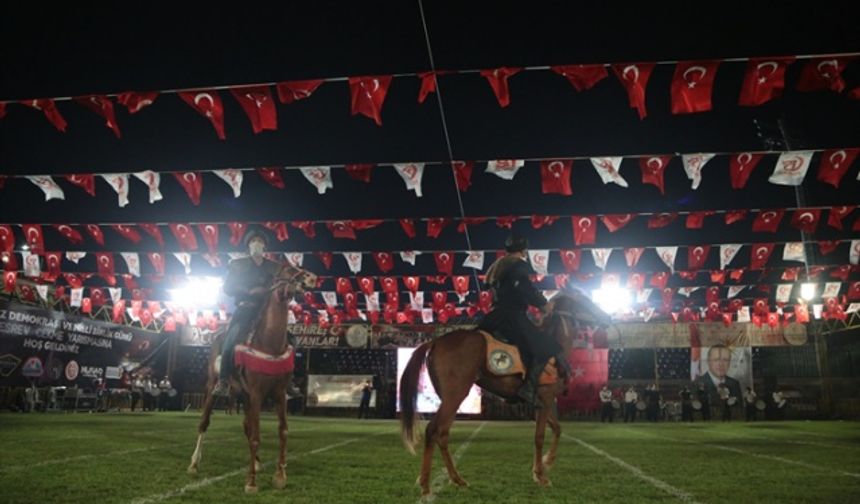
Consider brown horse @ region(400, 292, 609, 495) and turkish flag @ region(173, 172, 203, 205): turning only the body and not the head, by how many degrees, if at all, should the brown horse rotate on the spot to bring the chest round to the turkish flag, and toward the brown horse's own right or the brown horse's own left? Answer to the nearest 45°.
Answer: approximately 135° to the brown horse's own left

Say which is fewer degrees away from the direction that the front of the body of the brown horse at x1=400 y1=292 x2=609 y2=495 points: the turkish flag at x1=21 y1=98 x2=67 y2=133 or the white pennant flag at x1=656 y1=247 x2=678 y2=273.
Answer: the white pennant flag

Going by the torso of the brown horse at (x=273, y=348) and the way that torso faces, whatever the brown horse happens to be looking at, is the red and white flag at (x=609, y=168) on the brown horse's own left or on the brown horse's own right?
on the brown horse's own left

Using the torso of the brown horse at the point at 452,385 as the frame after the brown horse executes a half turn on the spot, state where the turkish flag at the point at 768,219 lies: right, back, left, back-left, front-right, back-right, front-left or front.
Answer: back-right

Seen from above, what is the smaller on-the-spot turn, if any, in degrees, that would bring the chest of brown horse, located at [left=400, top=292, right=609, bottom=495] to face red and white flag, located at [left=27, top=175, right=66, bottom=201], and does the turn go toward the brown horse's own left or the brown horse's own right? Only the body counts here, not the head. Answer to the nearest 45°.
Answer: approximately 135° to the brown horse's own left

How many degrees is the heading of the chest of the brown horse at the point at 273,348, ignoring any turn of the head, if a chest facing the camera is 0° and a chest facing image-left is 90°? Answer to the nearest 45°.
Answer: approximately 315°

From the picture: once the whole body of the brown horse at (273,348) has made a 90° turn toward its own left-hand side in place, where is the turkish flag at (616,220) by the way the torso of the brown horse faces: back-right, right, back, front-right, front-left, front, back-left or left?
front

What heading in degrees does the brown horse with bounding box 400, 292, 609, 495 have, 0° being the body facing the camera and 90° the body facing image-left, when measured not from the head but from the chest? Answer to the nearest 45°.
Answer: approximately 270°

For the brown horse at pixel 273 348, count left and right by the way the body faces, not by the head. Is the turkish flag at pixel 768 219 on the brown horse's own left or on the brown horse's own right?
on the brown horse's own left

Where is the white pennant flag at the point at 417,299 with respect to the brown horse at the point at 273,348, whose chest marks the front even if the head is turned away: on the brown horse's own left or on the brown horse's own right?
on the brown horse's own left
